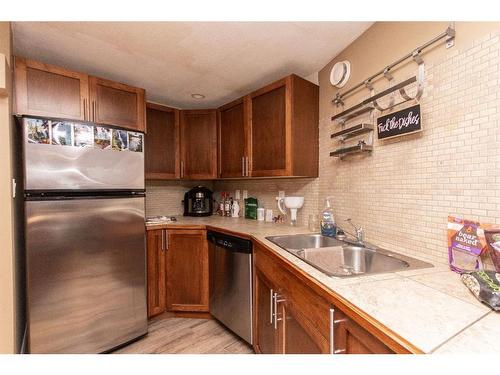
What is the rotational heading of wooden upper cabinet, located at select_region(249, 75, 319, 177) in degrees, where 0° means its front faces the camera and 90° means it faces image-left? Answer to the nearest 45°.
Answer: approximately 45°

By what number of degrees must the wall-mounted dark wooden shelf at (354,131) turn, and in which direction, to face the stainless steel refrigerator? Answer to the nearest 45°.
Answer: approximately 45° to its right

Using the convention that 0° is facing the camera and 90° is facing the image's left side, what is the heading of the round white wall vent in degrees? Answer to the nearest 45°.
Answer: approximately 45°
